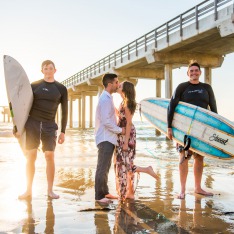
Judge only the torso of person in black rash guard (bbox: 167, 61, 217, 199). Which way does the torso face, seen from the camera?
toward the camera

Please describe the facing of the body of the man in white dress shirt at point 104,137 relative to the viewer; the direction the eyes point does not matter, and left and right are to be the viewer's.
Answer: facing to the right of the viewer

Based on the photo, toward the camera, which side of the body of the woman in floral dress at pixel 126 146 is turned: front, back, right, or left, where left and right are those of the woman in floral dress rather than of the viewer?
left

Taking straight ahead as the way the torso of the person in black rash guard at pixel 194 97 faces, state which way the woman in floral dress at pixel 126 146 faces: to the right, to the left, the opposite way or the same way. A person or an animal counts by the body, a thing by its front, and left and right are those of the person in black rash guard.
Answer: to the right

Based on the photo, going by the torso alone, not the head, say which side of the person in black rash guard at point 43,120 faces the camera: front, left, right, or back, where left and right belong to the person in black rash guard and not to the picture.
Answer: front

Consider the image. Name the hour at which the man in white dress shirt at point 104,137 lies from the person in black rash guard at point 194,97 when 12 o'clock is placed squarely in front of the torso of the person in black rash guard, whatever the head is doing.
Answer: The man in white dress shirt is roughly at 2 o'clock from the person in black rash guard.

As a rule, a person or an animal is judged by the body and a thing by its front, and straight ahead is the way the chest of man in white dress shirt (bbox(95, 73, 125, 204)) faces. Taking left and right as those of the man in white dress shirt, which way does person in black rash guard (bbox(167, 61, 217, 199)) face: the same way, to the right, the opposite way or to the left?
to the right

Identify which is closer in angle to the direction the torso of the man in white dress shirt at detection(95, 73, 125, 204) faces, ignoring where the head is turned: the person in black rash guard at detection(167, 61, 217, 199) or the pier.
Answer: the person in black rash guard

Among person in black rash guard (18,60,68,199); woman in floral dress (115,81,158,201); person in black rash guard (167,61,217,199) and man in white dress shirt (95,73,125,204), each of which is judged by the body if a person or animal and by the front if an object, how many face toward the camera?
2

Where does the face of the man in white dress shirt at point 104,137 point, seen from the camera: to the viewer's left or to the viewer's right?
to the viewer's right

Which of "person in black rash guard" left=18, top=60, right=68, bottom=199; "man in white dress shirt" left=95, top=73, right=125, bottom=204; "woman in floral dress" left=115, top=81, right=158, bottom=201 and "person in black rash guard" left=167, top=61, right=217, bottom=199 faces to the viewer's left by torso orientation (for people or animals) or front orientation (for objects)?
the woman in floral dress

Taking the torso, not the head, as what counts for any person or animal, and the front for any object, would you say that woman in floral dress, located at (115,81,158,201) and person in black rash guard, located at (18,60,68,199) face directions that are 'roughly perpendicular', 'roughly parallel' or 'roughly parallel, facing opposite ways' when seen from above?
roughly perpendicular

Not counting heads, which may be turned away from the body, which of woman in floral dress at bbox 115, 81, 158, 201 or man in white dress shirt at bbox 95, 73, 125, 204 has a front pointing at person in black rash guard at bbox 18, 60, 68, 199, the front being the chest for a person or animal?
the woman in floral dress

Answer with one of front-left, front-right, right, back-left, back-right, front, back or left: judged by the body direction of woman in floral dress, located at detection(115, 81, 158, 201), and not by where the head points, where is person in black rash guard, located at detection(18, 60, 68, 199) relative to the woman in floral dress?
front
